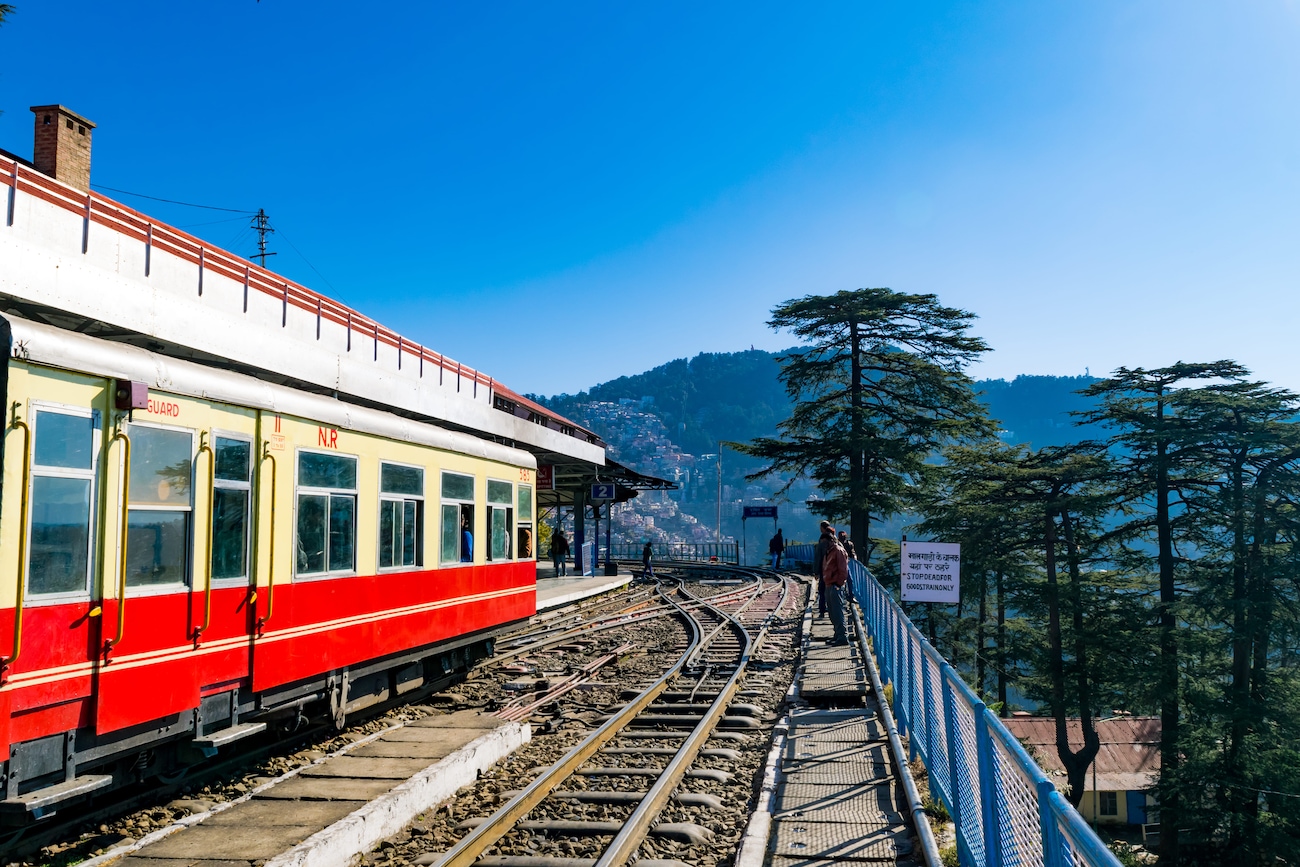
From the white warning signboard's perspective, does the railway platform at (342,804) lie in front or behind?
in front

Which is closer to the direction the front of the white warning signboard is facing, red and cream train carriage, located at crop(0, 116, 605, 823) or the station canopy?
the red and cream train carriage

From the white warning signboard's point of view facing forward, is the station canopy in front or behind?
behind

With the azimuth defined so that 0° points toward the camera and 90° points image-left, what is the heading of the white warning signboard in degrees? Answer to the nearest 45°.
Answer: approximately 0°

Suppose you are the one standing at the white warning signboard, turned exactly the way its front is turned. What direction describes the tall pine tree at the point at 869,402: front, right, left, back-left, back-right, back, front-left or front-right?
back

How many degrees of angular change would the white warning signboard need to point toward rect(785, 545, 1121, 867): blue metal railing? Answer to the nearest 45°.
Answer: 0° — it already faces it

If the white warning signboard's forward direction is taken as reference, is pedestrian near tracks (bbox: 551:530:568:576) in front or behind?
behind
